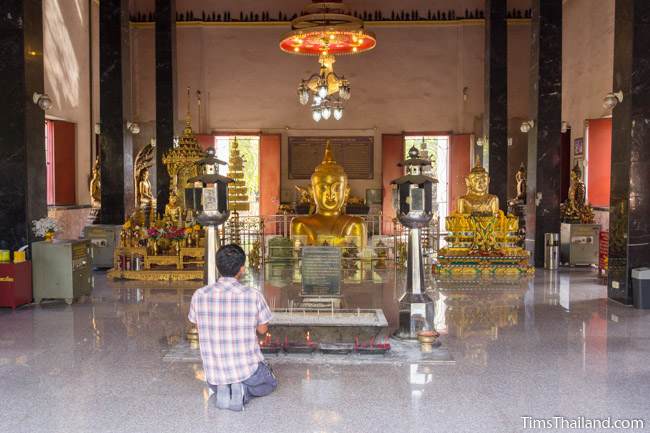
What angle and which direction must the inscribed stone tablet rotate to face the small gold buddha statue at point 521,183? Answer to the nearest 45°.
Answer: approximately 135° to its left

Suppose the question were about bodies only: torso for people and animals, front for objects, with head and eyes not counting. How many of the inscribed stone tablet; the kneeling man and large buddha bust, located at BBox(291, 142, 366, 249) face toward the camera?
2

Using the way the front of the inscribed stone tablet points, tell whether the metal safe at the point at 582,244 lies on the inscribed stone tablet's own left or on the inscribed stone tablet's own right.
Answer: on the inscribed stone tablet's own left

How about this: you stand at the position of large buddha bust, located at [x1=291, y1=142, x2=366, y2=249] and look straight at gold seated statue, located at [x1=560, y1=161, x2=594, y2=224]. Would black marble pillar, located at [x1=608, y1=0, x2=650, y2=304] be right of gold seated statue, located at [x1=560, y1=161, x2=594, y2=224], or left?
right

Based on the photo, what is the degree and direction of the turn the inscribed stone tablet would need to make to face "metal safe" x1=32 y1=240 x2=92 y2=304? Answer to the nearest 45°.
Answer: approximately 90° to its right

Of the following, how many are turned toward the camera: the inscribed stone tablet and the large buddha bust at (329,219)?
2

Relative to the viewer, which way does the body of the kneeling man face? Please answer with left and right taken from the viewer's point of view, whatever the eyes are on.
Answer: facing away from the viewer and to the right of the viewer

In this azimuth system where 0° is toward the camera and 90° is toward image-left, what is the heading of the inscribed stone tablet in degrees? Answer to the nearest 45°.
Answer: approximately 0°

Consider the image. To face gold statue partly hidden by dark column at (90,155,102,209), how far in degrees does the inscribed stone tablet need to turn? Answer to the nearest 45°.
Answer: approximately 135° to its right

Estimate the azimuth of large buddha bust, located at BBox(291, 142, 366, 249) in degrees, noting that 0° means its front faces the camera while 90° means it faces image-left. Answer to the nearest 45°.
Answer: approximately 0°

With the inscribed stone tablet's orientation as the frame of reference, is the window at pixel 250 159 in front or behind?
behind
